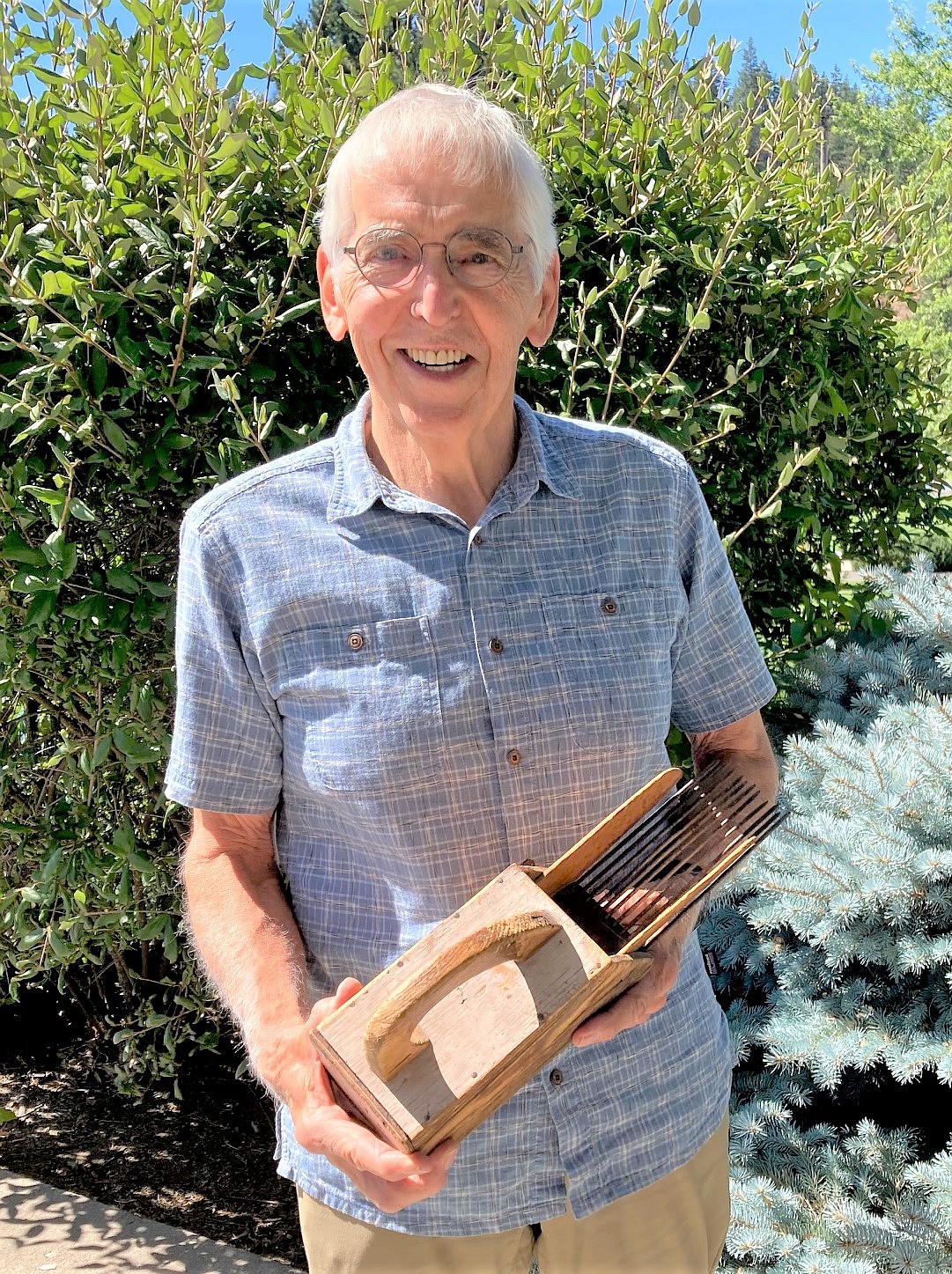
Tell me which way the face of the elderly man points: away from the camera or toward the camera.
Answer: toward the camera

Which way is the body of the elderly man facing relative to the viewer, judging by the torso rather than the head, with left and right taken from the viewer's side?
facing the viewer

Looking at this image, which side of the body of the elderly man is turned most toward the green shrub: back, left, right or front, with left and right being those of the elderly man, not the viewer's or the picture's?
back

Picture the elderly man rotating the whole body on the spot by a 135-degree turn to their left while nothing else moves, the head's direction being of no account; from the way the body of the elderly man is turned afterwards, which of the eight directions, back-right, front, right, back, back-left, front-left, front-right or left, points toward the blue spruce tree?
front
